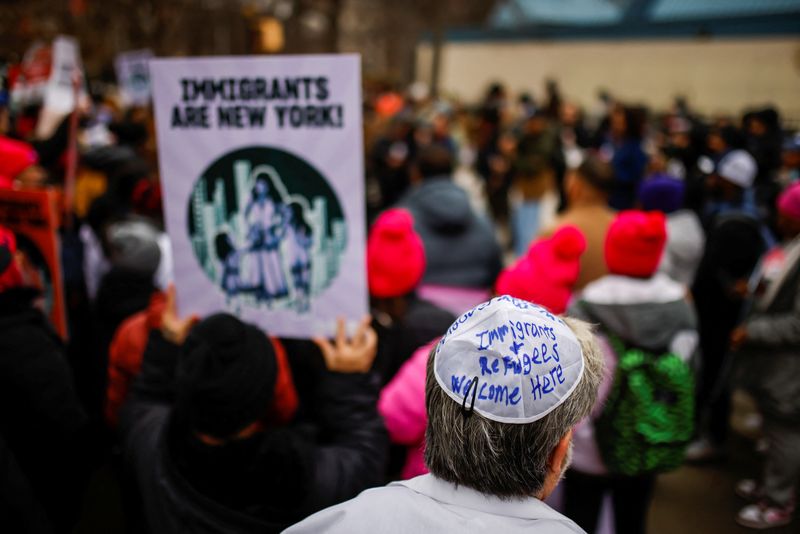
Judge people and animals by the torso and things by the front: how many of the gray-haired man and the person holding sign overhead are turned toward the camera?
0

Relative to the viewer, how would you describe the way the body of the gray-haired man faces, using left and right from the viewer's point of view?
facing away from the viewer and to the right of the viewer

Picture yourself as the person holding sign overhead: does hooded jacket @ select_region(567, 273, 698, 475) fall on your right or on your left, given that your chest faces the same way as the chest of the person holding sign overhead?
on your right

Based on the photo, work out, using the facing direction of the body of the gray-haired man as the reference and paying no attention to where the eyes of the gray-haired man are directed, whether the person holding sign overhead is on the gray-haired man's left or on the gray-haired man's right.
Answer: on the gray-haired man's left

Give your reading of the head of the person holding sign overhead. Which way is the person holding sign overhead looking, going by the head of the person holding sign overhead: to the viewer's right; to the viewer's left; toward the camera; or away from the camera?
away from the camera

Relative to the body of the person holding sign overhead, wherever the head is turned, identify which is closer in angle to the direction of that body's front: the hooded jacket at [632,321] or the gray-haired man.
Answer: the hooded jacket

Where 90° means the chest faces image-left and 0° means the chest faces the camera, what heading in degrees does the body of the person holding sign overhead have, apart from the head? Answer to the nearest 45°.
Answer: approximately 180°

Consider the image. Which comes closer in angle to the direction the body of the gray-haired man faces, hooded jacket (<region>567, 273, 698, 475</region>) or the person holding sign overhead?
the hooded jacket

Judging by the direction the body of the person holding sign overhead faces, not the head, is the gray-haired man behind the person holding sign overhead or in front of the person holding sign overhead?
behind
